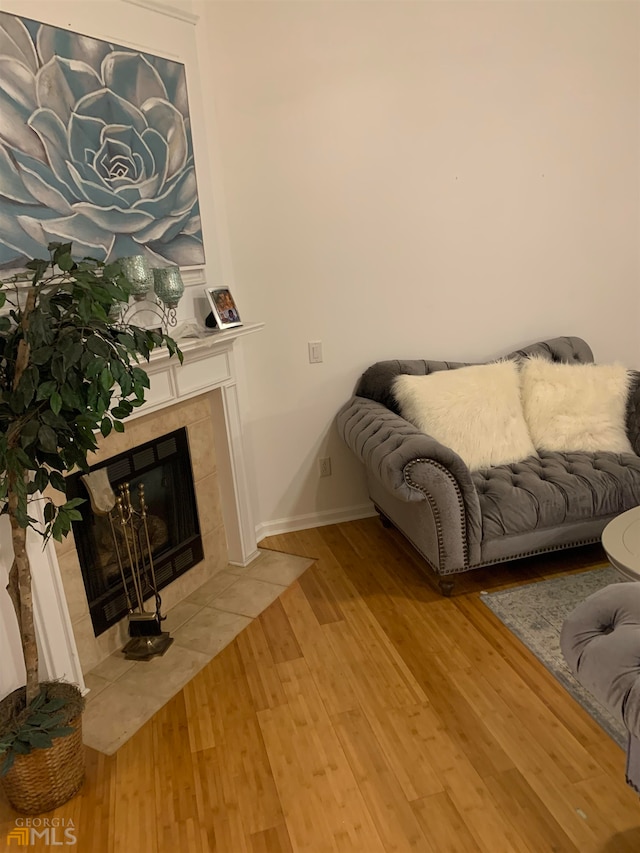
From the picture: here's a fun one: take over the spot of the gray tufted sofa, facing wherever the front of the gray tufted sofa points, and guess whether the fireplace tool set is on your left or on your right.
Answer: on your right

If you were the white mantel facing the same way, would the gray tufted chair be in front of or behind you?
in front

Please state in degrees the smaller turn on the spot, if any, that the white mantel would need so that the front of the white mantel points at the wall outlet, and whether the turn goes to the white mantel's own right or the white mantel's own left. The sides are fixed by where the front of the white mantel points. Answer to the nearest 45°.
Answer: approximately 90° to the white mantel's own left

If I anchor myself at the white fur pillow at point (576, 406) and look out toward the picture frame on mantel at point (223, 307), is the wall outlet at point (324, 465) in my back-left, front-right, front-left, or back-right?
front-right

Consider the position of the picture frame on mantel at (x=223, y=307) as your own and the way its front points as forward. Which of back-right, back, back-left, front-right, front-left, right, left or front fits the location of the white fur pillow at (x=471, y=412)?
front-left

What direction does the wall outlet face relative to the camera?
toward the camera

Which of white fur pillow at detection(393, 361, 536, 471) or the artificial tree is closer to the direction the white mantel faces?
the white fur pillow

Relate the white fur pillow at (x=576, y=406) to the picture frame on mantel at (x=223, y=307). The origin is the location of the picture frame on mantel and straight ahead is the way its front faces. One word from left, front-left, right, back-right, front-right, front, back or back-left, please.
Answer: front-left

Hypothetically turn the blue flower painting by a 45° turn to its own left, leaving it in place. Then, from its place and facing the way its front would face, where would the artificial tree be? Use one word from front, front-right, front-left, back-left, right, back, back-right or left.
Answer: right

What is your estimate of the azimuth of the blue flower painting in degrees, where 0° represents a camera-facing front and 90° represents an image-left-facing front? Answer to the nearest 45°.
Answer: approximately 315°

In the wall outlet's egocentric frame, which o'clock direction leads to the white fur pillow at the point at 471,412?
The white fur pillow is roughly at 10 o'clock from the wall outlet.

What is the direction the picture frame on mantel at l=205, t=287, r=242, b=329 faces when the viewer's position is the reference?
facing the viewer and to the right of the viewer

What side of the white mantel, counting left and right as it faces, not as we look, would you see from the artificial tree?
right
